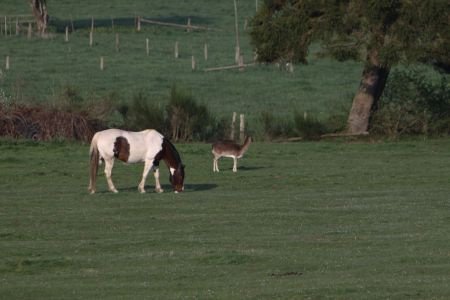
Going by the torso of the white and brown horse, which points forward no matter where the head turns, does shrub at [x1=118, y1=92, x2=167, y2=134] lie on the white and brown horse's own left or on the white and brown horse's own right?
on the white and brown horse's own left

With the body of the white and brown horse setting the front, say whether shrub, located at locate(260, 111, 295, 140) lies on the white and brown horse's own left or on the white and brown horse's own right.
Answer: on the white and brown horse's own left

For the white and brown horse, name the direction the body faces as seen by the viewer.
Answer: to the viewer's right

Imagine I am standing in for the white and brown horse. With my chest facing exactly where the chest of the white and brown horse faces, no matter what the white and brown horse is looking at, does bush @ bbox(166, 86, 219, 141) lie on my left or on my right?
on my left

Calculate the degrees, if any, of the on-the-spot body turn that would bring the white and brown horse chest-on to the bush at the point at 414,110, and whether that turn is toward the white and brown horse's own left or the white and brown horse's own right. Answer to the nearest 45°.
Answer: approximately 45° to the white and brown horse's own left
